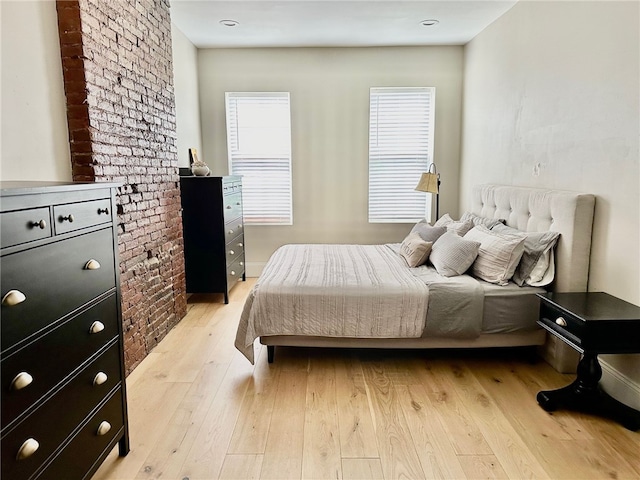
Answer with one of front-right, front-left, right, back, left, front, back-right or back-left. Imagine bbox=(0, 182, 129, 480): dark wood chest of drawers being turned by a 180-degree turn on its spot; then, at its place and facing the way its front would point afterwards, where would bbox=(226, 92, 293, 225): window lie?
right

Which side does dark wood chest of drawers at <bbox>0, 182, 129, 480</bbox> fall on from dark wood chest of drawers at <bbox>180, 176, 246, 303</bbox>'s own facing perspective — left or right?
on its right

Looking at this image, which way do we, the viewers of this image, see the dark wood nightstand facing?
facing the viewer and to the left of the viewer

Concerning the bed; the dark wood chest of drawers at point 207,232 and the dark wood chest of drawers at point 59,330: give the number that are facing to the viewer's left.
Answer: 1

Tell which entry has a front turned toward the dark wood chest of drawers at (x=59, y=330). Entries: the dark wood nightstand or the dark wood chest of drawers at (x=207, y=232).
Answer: the dark wood nightstand

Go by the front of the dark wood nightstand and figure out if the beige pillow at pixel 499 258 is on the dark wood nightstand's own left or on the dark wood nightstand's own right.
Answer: on the dark wood nightstand's own right

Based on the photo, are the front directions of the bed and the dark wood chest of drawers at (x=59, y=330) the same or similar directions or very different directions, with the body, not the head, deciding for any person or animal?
very different directions

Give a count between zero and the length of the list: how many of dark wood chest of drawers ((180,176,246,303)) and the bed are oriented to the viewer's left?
1

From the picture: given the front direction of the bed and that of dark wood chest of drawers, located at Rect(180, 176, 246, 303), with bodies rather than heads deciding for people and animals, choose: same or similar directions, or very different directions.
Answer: very different directions

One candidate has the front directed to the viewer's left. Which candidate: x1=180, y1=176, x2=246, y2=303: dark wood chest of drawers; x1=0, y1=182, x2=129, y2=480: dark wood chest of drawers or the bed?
the bed

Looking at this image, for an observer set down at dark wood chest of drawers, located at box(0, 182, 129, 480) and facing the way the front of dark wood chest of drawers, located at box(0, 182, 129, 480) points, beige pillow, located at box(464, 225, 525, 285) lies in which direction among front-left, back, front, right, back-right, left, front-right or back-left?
front-left

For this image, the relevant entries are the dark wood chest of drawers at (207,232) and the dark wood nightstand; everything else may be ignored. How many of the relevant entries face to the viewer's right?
1

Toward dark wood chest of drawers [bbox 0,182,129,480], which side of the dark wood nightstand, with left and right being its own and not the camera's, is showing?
front

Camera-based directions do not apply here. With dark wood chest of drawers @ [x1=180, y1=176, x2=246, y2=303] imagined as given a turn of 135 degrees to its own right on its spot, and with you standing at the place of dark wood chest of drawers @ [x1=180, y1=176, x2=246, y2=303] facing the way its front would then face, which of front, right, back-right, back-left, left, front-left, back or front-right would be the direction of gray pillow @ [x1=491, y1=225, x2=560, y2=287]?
left

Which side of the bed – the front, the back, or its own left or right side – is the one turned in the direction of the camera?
left

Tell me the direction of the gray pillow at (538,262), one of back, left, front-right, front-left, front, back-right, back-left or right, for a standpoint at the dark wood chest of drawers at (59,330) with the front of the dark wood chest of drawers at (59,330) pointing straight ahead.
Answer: front-left
